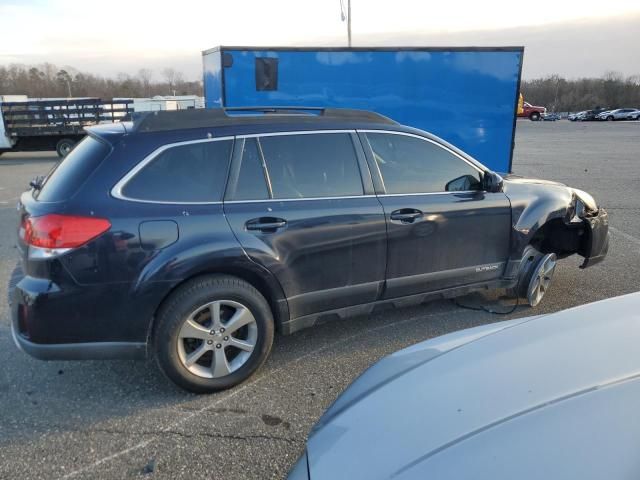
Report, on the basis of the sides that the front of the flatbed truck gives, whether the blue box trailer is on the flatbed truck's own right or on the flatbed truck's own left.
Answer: on the flatbed truck's own left

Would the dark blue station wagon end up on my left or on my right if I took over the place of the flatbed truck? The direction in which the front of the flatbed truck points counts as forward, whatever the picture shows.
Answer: on my left

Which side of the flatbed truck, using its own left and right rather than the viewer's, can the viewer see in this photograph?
left

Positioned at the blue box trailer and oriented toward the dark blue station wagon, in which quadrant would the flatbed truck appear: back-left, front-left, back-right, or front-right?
back-right
